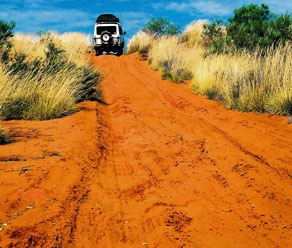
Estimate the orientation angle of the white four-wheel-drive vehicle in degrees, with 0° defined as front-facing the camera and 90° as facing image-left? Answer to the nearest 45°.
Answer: approximately 180°

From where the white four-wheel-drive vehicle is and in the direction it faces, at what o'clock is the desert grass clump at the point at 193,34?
The desert grass clump is roughly at 3 o'clock from the white four-wheel-drive vehicle.

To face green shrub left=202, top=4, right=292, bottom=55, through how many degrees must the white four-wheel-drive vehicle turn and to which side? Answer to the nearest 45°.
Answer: approximately 135° to its right

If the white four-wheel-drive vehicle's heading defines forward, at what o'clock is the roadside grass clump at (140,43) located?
The roadside grass clump is roughly at 2 o'clock from the white four-wheel-drive vehicle.

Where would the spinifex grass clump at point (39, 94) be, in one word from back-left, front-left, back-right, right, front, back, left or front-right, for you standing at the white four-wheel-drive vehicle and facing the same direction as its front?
back

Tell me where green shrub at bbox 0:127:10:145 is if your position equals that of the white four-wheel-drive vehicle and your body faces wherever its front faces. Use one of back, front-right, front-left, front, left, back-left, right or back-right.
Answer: back
